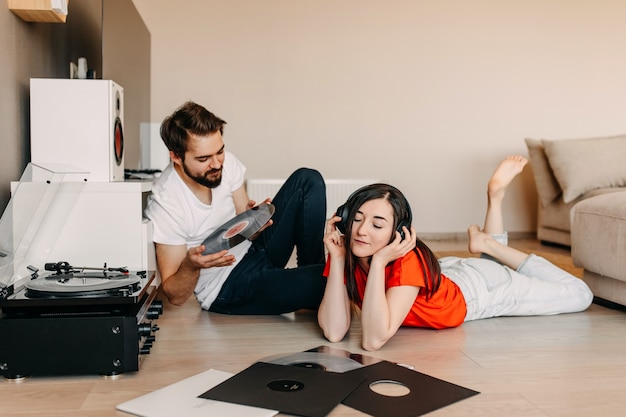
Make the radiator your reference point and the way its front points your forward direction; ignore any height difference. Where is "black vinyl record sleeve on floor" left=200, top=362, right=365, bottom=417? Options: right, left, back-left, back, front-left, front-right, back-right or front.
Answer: front

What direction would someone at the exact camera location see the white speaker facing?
facing to the right of the viewer

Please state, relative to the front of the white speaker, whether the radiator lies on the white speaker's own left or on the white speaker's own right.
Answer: on the white speaker's own left

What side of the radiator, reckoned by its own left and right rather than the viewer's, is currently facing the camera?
front

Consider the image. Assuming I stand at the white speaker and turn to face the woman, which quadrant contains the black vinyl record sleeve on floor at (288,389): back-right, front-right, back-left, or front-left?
front-right

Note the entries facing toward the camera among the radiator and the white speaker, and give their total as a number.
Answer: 1

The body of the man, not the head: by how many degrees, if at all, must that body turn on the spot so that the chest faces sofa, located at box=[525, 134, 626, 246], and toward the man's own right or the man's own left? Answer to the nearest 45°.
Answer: approximately 90° to the man's own left

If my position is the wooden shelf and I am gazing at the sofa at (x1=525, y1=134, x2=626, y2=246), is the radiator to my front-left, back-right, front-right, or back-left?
front-left

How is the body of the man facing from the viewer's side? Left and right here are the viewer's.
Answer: facing the viewer and to the right of the viewer

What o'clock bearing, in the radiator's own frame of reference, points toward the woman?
The woman is roughly at 12 o'clock from the radiator.

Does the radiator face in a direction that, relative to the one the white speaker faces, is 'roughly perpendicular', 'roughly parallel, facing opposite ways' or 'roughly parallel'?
roughly perpendicular

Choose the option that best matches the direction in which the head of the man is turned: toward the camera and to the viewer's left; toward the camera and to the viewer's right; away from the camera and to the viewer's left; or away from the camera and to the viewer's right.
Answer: toward the camera and to the viewer's right

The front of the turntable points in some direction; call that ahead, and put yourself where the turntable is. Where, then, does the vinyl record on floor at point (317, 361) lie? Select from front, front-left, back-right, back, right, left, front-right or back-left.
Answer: front
